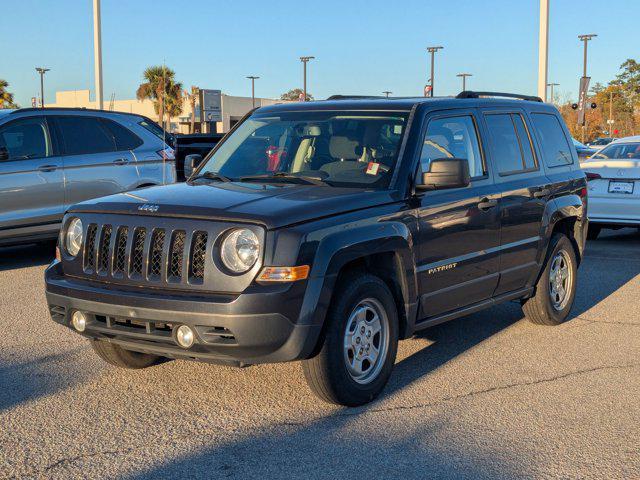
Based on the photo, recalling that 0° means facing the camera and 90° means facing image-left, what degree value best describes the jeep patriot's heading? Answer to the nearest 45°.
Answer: approximately 45°

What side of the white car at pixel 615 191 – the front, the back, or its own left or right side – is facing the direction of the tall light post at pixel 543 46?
front

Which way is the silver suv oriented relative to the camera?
to the viewer's left

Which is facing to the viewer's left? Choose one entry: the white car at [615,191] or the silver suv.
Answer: the silver suv

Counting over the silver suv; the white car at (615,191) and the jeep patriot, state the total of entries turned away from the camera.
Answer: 1

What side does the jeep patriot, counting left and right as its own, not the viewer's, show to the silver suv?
right

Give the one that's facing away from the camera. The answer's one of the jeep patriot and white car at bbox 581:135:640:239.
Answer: the white car

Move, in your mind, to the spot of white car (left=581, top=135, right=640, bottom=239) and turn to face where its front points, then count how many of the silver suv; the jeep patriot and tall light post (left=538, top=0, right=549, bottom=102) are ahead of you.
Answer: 1

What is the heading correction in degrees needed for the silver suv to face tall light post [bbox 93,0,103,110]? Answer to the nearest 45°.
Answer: approximately 90° to its right

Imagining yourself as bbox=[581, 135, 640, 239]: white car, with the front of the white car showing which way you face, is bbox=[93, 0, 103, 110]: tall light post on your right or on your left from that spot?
on your left

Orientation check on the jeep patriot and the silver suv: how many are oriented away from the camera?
0

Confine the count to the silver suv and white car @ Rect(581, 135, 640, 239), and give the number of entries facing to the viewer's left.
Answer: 1

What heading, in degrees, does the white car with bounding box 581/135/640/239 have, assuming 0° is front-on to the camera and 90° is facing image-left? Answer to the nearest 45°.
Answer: approximately 180°

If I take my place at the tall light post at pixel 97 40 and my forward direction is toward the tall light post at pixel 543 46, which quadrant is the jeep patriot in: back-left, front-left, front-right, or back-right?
front-right

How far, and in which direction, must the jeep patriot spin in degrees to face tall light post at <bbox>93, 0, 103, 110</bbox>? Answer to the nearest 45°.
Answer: approximately 135° to its right

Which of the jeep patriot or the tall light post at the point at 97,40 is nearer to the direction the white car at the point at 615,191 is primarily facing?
the tall light post

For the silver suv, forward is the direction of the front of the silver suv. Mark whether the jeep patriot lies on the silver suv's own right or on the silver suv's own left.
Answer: on the silver suv's own left
